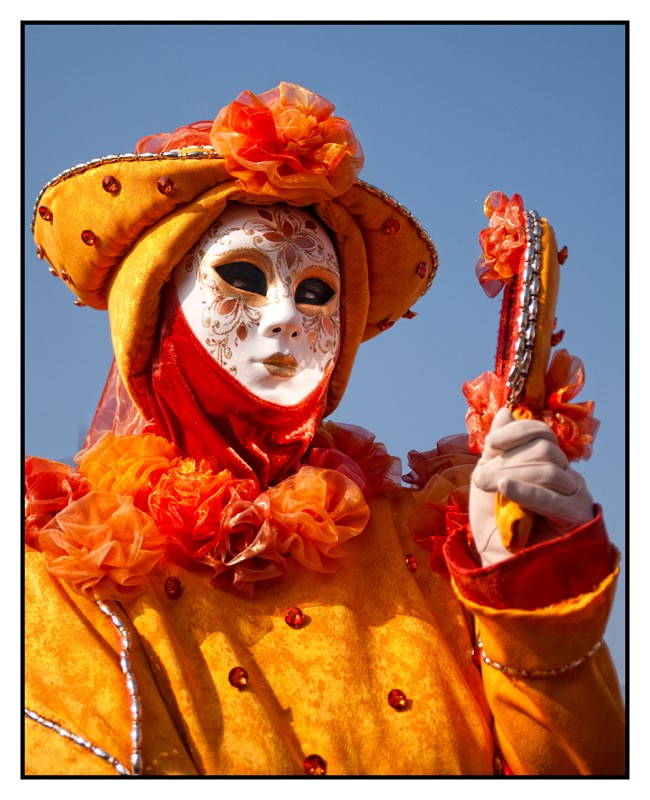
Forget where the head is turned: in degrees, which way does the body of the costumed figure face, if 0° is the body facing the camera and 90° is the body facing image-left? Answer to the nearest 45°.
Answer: approximately 315°
